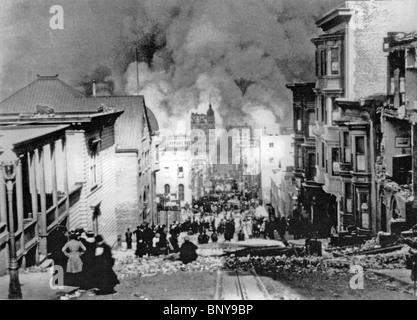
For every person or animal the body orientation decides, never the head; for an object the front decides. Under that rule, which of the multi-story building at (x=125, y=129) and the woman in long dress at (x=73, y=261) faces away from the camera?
the woman in long dress

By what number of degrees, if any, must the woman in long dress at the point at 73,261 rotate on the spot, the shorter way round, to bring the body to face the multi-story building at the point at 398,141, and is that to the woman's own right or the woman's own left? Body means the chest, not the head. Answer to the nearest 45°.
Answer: approximately 90° to the woman's own right

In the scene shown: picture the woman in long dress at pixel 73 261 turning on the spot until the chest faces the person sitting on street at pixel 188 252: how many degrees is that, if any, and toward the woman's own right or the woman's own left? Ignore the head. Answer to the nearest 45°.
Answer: approximately 90° to the woman's own right

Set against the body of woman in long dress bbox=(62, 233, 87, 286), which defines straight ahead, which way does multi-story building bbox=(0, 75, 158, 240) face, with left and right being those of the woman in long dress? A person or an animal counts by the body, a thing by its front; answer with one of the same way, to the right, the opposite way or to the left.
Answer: to the right

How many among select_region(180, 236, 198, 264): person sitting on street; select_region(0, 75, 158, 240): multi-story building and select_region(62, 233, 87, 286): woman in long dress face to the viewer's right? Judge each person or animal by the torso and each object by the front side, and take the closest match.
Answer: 1

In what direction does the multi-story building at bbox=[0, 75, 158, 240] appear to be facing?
to the viewer's right

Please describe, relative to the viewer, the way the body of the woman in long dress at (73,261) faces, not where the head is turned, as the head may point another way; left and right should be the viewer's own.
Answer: facing away from the viewer

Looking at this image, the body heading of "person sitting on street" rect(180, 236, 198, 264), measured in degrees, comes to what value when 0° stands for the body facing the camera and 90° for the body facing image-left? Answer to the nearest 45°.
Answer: approximately 180°

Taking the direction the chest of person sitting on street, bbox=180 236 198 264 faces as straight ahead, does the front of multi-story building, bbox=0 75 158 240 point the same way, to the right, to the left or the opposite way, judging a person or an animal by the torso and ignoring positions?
to the right
